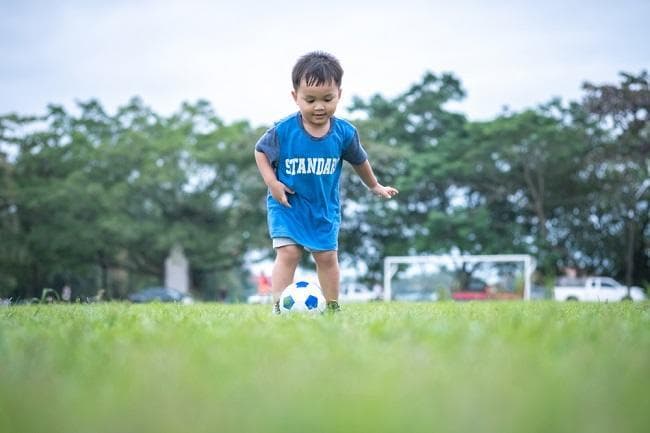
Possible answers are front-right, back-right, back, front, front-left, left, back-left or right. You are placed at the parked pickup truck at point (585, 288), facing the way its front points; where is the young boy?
right

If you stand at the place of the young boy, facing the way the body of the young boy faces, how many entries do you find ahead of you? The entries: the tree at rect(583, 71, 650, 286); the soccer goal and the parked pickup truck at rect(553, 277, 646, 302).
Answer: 0

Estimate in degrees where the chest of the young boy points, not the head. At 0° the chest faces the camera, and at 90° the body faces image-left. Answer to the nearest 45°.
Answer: approximately 0°

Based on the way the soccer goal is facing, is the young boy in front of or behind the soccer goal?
in front

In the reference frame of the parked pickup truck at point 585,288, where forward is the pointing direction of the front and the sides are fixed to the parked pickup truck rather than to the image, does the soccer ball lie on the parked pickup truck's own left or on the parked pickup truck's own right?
on the parked pickup truck's own right

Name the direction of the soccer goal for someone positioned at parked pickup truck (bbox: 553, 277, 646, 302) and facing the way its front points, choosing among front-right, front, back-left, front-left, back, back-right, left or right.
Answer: back-right

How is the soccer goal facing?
toward the camera

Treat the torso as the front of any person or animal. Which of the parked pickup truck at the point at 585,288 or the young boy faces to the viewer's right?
the parked pickup truck

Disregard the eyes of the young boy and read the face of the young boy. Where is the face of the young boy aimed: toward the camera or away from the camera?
toward the camera

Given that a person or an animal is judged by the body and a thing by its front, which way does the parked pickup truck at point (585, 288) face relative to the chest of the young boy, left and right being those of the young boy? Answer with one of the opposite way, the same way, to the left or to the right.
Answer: to the left

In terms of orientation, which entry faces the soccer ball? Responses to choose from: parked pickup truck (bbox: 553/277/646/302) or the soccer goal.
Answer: the soccer goal

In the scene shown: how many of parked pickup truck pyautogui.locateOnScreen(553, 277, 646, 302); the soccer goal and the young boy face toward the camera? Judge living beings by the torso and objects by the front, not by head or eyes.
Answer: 2

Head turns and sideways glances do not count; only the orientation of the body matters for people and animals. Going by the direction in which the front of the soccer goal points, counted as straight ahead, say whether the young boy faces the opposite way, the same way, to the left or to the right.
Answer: the same way

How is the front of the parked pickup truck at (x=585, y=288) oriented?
to the viewer's right

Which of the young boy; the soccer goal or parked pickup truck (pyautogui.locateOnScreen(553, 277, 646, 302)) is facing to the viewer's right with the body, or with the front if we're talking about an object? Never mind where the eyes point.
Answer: the parked pickup truck
